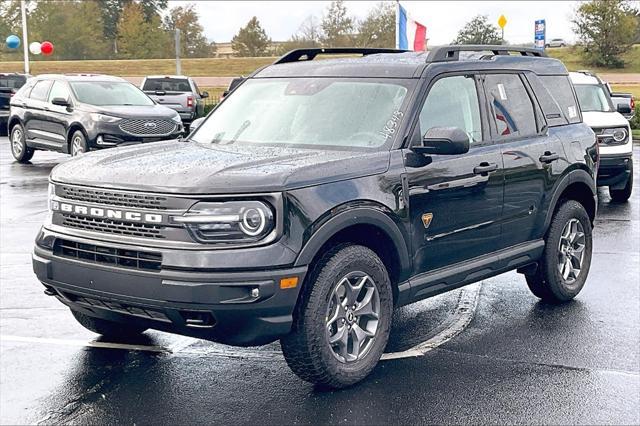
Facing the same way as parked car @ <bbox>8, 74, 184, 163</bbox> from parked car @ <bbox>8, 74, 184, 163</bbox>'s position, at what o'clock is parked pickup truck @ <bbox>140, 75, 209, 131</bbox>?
parked pickup truck @ <bbox>140, 75, 209, 131</bbox> is roughly at 8 o'clock from parked car @ <bbox>8, 74, 184, 163</bbox>.

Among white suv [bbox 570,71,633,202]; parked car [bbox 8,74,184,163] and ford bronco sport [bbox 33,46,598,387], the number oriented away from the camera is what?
0

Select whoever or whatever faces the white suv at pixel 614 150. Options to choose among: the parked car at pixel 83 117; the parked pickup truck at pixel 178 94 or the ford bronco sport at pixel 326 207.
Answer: the parked car at pixel 83 117

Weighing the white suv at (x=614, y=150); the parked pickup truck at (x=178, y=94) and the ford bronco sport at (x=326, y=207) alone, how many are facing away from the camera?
1

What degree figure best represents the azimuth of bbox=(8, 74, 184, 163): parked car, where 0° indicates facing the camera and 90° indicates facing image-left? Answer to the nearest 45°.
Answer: approximately 315°

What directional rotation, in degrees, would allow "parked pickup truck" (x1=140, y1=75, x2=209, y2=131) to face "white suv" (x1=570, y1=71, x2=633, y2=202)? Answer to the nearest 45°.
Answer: approximately 180°

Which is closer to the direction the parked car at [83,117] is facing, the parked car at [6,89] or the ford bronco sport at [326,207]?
the ford bronco sport

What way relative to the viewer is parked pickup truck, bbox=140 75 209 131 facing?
away from the camera

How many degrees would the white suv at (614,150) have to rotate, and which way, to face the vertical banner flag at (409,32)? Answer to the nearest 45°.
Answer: approximately 135° to its right

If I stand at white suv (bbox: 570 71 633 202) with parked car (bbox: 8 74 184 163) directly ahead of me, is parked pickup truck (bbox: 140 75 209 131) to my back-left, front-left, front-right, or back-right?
front-right

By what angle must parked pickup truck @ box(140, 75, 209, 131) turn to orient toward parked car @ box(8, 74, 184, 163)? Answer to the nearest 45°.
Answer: approximately 180°

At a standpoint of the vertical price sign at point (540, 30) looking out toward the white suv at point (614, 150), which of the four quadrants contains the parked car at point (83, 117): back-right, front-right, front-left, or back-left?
front-right

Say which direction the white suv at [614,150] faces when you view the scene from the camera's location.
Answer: facing the viewer

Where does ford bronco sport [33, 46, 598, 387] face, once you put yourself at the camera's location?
facing the viewer and to the left of the viewer

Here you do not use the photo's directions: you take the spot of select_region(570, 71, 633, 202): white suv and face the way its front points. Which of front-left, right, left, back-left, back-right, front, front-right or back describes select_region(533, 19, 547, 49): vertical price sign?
back

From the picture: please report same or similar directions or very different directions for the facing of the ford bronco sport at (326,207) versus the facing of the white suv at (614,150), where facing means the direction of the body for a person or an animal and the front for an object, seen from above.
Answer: same or similar directions

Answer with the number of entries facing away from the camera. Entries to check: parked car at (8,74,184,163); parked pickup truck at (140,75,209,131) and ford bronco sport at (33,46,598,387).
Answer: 1

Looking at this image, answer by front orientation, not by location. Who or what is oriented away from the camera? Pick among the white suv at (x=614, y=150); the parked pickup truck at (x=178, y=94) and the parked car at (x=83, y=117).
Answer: the parked pickup truck at (x=178, y=94)
